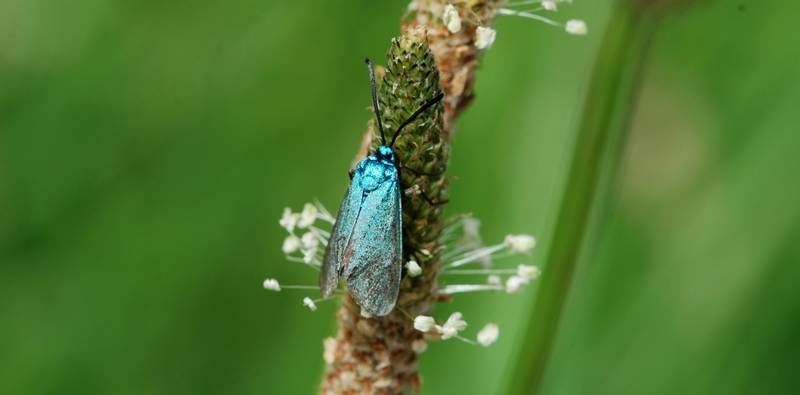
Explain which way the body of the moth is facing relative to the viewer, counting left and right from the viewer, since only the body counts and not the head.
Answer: facing away from the viewer
